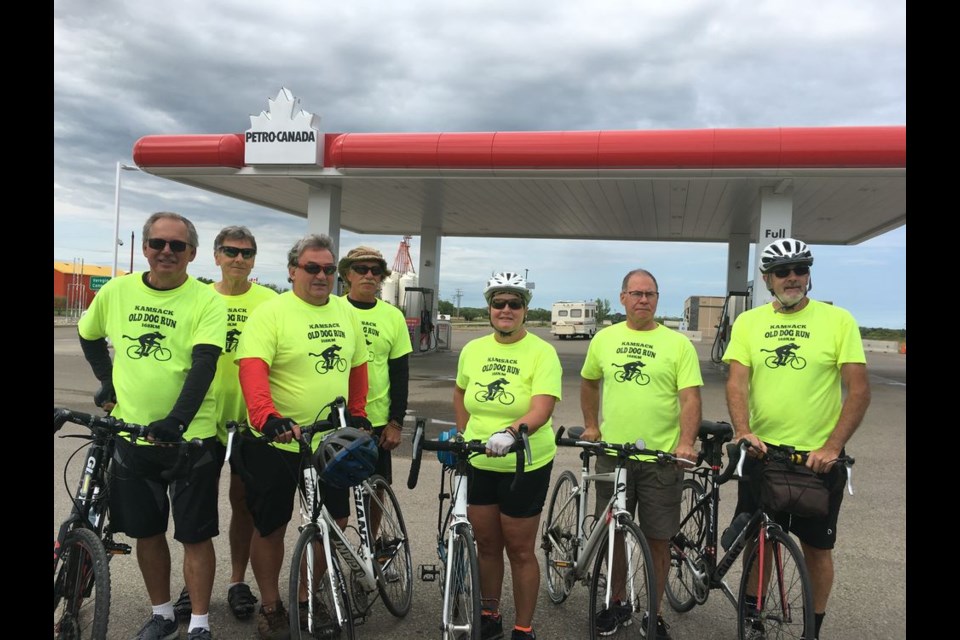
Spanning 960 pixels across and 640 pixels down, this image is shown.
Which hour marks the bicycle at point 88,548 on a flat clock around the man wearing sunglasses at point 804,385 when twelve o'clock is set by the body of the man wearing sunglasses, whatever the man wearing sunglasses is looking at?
The bicycle is roughly at 2 o'clock from the man wearing sunglasses.

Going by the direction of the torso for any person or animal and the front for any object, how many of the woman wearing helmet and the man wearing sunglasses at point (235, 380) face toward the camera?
2

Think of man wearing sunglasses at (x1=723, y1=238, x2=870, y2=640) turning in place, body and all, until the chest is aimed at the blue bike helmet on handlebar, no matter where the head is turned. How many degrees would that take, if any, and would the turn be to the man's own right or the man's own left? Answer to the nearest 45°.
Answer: approximately 45° to the man's own right

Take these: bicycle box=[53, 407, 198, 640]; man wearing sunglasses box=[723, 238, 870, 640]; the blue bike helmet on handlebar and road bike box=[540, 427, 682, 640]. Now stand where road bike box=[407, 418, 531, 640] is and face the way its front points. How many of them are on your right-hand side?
2

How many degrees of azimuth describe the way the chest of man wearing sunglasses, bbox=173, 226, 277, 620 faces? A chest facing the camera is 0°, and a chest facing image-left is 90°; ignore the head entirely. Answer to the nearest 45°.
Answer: approximately 0°

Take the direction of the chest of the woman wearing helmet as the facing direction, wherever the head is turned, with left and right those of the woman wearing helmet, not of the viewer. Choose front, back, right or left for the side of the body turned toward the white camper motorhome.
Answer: back

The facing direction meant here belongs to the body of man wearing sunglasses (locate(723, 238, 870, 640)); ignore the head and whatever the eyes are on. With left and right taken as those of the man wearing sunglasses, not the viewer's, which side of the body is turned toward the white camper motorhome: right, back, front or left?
back

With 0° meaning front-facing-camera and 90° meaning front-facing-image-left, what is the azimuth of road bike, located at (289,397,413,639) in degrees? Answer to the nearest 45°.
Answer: approximately 45°

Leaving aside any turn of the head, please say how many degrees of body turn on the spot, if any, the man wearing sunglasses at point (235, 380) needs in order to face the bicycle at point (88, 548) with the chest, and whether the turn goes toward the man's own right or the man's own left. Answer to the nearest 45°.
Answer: approximately 45° to the man's own right
